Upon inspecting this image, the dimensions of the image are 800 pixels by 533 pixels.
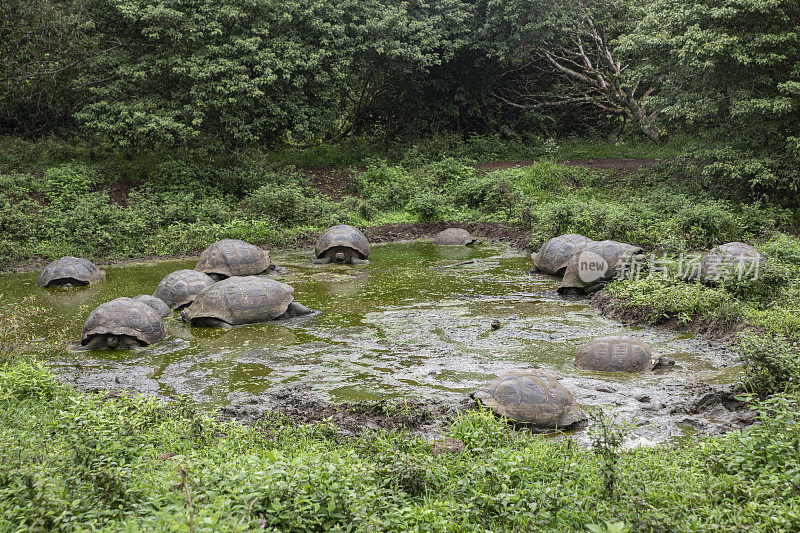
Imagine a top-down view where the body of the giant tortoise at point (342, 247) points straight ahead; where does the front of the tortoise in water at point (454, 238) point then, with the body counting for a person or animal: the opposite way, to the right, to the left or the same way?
to the left

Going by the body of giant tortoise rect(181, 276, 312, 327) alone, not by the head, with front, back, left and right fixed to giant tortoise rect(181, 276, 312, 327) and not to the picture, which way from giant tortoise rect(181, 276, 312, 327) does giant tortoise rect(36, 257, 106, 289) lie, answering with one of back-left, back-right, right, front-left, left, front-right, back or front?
back-left

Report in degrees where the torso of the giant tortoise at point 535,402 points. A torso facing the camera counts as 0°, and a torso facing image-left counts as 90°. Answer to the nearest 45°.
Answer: approximately 90°

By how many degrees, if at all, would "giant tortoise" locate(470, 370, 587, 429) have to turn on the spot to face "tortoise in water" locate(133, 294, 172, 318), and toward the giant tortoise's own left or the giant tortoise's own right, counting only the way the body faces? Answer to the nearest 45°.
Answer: approximately 45° to the giant tortoise's own right

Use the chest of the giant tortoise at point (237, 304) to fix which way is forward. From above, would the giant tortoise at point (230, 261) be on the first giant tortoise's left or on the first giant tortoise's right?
on the first giant tortoise's left

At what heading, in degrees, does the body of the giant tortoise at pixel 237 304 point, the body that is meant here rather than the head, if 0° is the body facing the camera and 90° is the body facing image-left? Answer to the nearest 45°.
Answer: approximately 270°

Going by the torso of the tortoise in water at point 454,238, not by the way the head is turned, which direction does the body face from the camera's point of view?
to the viewer's right

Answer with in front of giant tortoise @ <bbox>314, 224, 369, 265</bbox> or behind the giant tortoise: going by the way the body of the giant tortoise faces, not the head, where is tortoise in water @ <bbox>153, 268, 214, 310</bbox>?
in front
